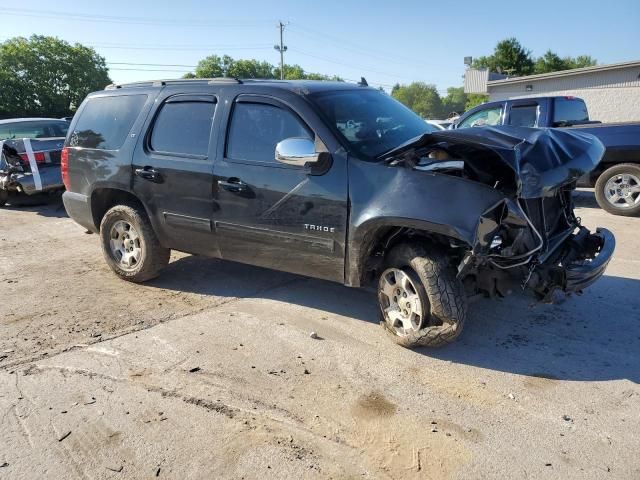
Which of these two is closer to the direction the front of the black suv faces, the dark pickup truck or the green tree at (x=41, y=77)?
the dark pickup truck

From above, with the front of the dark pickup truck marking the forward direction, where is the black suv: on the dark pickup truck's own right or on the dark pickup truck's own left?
on the dark pickup truck's own left

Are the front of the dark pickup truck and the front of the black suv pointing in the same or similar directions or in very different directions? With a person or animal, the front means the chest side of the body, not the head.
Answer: very different directions

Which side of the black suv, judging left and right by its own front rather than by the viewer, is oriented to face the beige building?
left

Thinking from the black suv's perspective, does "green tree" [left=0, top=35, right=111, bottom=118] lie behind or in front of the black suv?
behind

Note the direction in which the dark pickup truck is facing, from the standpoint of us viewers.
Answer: facing away from the viewer and to the left of the viewer

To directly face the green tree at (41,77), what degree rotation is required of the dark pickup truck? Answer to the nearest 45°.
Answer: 0° — it already faces it

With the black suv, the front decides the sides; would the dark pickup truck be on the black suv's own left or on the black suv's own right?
on the black suv's own left
